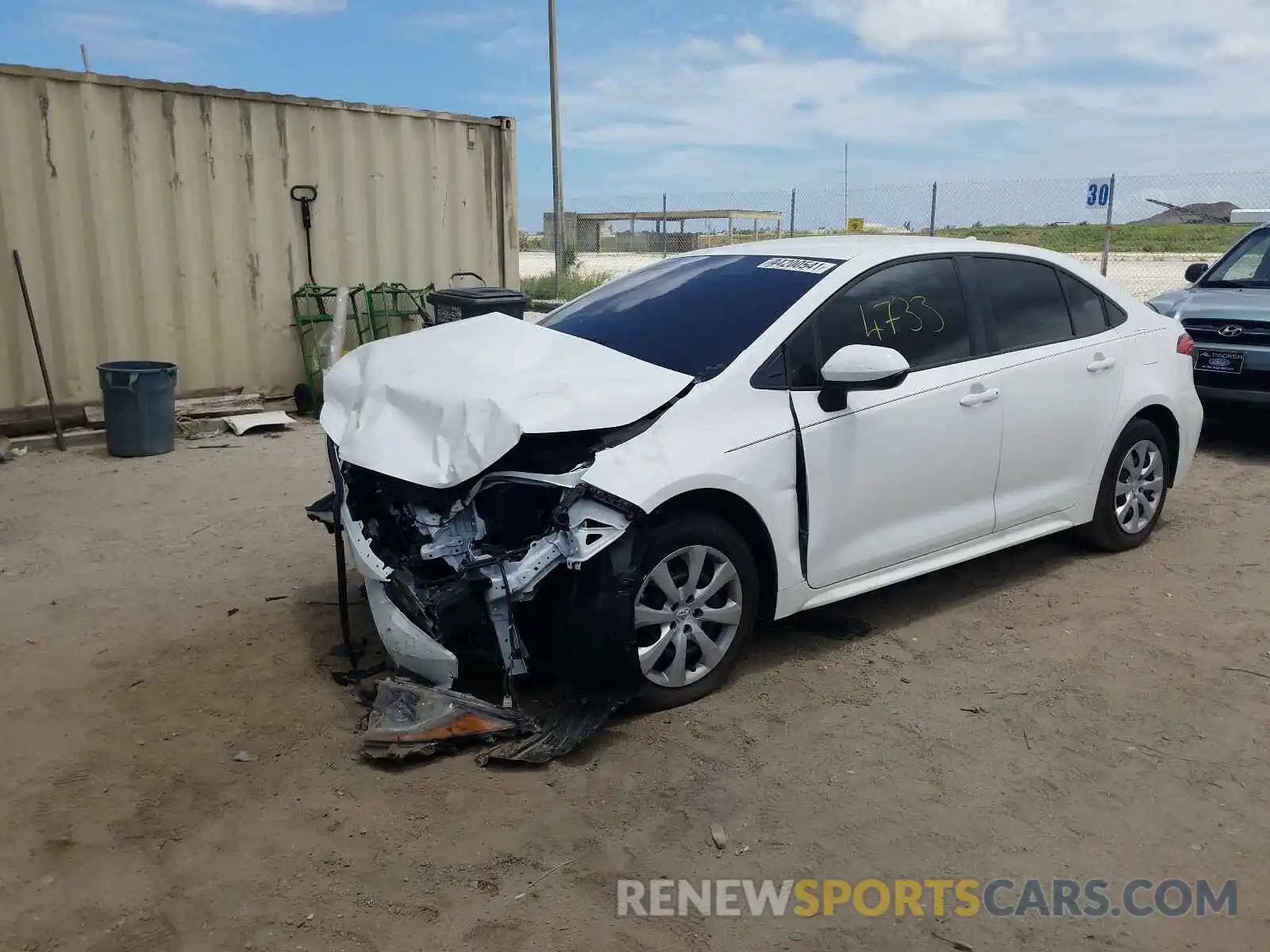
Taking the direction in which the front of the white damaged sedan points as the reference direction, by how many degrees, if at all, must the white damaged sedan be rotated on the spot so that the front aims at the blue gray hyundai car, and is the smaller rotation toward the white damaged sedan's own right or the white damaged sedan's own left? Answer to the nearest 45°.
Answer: approximately 180°

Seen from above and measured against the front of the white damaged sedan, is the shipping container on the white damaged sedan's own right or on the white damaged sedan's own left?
on the white damaged sedan's own right

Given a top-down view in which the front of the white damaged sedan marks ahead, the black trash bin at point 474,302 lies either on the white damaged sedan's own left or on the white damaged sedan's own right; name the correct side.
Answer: on the white damaged sedan's own right

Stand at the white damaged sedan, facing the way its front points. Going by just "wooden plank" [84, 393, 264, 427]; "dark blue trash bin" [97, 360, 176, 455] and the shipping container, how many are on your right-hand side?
3

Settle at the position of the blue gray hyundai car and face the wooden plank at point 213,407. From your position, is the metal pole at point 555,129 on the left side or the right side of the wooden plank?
right

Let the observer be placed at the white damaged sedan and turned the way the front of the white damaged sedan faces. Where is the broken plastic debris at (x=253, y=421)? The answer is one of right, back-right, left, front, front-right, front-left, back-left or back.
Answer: right

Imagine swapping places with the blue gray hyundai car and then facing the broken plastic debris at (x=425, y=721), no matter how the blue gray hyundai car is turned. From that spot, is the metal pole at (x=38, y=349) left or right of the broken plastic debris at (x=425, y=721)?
right

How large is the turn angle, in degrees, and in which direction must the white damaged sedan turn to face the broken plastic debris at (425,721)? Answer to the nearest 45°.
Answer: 0° — it already faces it

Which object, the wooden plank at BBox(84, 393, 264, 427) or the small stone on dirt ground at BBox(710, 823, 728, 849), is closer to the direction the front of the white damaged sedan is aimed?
the small stone on dirt ground

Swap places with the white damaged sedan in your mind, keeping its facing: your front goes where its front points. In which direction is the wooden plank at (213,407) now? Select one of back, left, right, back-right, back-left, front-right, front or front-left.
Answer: right
